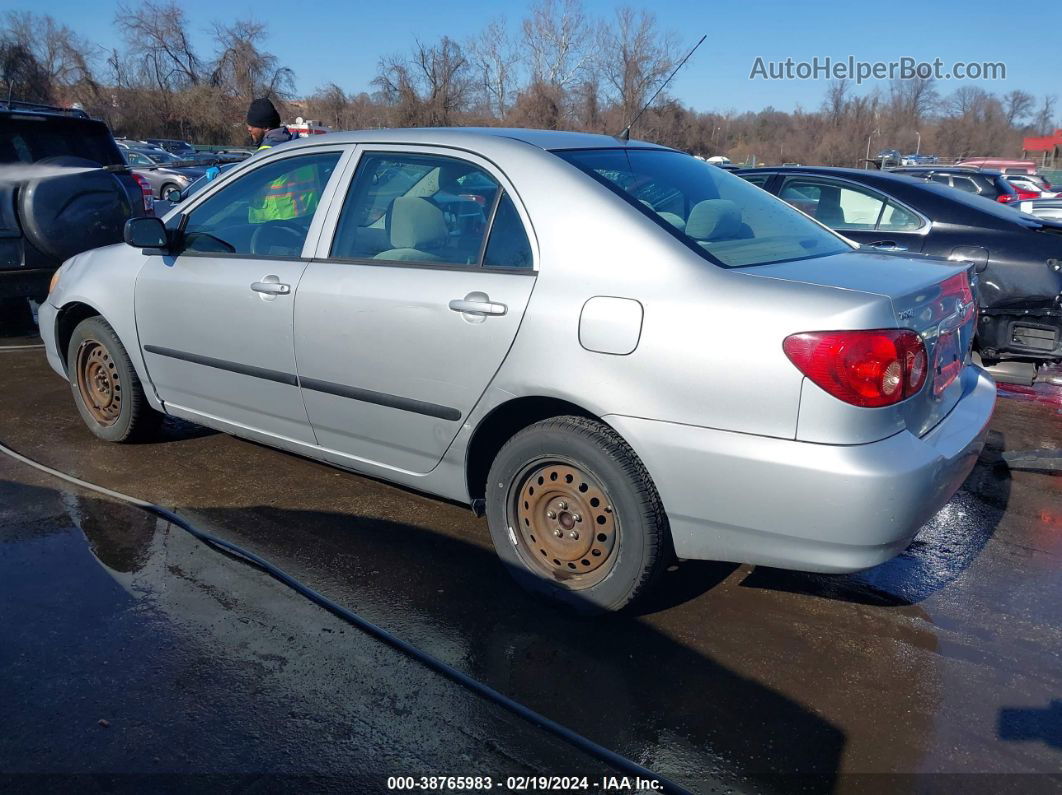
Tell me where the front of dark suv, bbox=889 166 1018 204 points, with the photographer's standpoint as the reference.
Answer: facing away from the viewer and to the left of the viewer

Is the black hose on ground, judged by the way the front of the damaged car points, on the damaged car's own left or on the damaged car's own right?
on the damaged car's own left

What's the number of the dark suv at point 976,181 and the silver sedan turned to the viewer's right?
0

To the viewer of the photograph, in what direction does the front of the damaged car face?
facing away from the viewer and to the left of the viewer

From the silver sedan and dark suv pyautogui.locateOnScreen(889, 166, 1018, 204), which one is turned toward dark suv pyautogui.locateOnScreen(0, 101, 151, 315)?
the silver sedan

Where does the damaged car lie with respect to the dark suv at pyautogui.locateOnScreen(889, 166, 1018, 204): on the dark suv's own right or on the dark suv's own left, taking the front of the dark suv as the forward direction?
on the dark suv's own left

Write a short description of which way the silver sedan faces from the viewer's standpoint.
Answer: facing away from the viewer and to the left of the viewer

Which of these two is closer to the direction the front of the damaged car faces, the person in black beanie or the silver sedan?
the person in black beanie
